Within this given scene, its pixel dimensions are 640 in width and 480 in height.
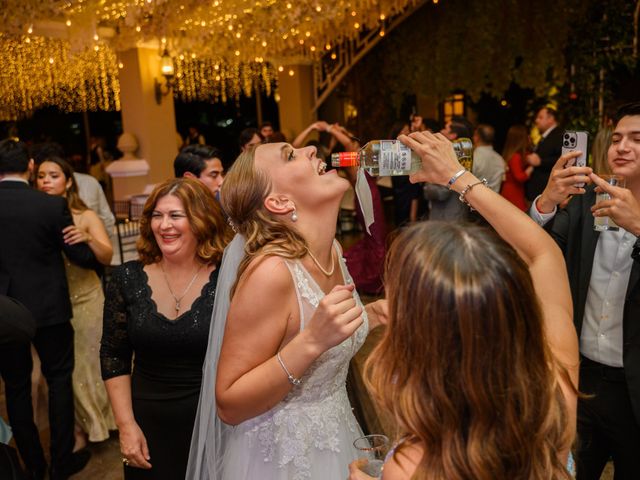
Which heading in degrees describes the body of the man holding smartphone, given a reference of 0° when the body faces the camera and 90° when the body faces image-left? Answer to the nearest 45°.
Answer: approximately 45°

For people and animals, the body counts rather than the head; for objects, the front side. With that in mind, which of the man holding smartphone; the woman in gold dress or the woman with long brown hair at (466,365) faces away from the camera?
the woman with long brown hair

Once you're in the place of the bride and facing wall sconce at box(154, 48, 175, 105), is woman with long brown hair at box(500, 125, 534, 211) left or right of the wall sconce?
right

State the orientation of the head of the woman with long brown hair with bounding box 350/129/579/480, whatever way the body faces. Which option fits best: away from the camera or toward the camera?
away from the camera

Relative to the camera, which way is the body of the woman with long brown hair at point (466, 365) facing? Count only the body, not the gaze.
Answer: away from the camera

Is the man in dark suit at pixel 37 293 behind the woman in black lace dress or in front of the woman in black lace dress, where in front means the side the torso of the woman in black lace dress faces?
behind

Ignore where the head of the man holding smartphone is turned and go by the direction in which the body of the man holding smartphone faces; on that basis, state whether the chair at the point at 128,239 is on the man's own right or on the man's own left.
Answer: on the man's own right

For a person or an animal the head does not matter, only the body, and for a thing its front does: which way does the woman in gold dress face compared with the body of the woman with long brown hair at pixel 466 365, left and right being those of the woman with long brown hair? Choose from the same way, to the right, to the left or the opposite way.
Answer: the opposite way

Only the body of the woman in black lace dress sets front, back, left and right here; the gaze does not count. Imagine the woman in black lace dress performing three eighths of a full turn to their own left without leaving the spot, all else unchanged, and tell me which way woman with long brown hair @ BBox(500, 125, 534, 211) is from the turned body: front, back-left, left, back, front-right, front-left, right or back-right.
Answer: front

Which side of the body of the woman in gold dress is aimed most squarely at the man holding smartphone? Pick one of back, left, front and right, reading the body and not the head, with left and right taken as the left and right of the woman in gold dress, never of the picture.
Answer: left

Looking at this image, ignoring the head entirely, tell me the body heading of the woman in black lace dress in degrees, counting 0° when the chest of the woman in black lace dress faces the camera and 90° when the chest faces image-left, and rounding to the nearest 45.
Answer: approximately 0°

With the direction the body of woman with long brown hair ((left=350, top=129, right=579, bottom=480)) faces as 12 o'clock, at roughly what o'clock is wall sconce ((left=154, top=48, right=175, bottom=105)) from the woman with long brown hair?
The wall sconce is roughly at 11 o'clock from the woman with long brown hair.
